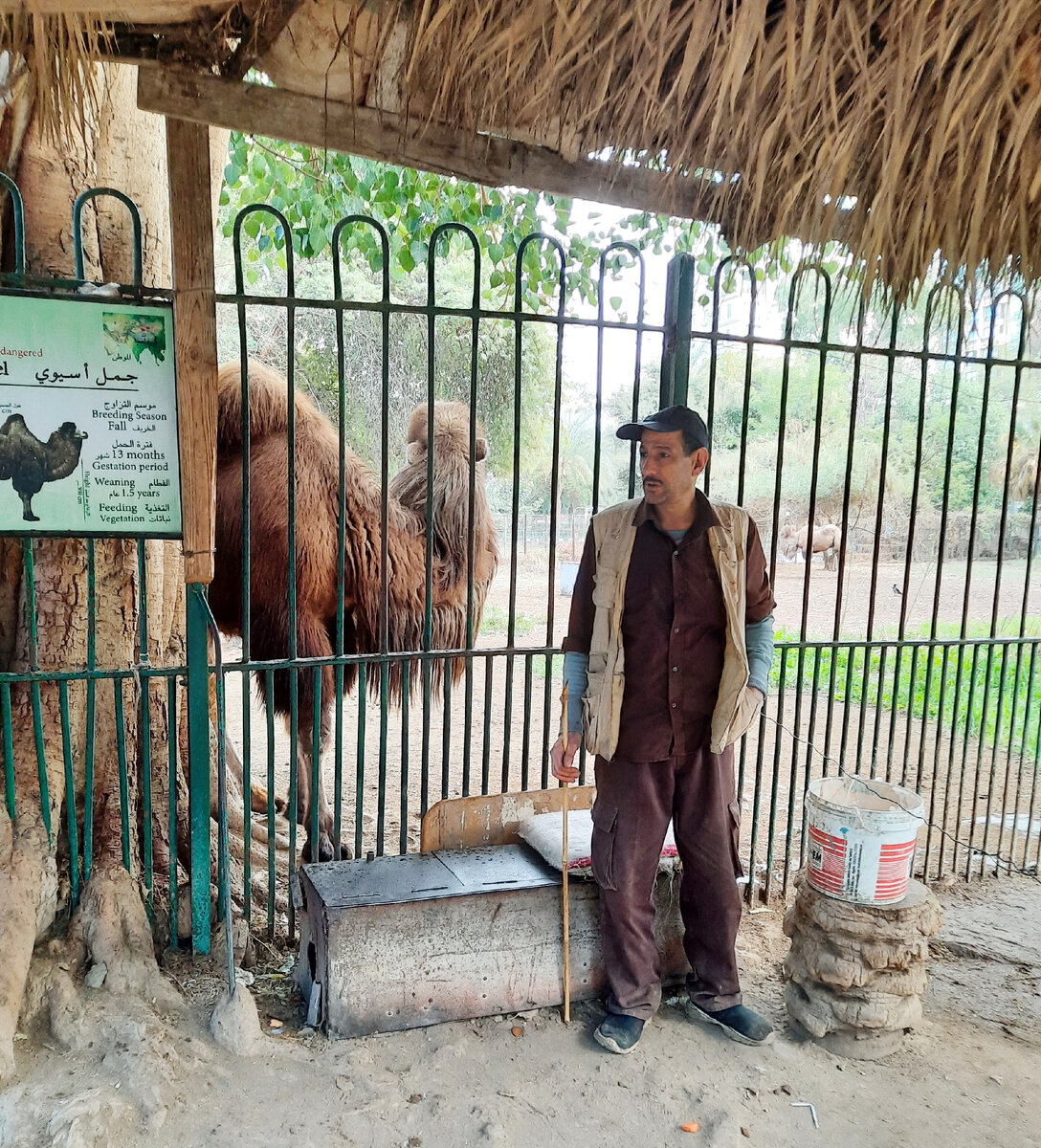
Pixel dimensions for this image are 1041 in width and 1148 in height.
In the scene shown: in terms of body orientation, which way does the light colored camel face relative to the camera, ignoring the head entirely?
to the viewer's left

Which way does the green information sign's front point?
toward the camera

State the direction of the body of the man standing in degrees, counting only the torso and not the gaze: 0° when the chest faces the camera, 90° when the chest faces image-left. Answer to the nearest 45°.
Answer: approximately 0°

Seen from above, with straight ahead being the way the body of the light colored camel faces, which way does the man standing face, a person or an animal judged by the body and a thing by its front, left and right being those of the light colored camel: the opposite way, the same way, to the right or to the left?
to the left

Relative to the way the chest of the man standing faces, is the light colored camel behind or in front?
behind

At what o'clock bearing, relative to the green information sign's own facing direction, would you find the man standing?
The man standing is roughly at 10 o'clock from the green information sign.

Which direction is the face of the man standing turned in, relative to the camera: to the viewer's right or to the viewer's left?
to the viewer's left

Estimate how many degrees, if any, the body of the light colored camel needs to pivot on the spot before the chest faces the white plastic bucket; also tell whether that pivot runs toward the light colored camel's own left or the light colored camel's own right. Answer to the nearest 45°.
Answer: approximately 90° to the light colored camel's own left

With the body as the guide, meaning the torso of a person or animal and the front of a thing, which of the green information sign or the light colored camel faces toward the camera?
the green information sign

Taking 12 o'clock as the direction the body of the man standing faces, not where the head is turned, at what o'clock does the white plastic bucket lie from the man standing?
The white plastic bucket is roughly at 9 o'clock from the man standing.

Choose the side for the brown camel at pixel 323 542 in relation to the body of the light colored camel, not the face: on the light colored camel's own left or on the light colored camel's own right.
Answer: on the light colored camel's own left

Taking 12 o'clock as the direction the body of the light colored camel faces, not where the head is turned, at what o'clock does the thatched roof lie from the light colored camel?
The thatched roof is roughly at 9 o'clock from the light colored camel.

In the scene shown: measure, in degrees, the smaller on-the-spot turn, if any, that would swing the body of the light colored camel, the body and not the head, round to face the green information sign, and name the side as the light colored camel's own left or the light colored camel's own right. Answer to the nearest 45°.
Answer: approximately 90° to the light colored camel's own left

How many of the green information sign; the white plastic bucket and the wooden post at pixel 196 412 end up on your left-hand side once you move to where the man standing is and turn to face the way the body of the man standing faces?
1

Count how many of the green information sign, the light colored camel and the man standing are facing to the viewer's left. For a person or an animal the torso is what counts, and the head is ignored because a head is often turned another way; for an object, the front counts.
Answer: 1

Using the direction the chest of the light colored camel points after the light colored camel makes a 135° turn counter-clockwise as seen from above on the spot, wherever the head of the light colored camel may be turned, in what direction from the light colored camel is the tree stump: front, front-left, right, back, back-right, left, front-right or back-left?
front-right
